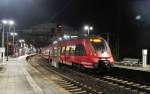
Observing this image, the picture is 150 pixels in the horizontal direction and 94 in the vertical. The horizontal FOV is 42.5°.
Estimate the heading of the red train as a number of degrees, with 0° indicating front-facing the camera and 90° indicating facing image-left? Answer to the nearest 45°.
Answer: approximately 315°
